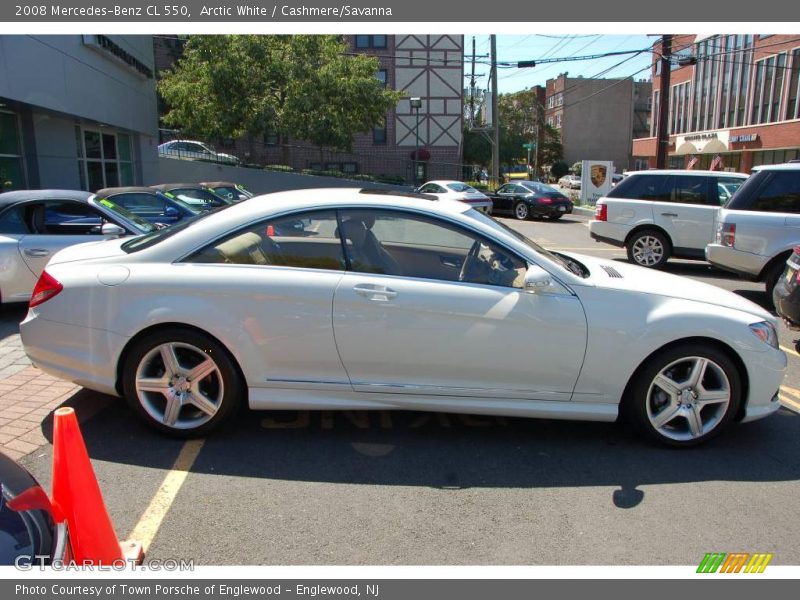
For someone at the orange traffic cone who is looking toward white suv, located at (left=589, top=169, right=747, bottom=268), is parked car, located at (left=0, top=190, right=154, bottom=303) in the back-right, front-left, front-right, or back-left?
front-left

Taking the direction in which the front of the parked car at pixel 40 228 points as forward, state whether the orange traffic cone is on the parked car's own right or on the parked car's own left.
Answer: on the parked car's own right

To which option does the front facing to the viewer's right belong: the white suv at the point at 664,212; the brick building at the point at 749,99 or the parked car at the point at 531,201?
the white suv

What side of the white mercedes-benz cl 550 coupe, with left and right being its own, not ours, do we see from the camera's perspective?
right

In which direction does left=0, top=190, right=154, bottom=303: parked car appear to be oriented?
to the viewer's right

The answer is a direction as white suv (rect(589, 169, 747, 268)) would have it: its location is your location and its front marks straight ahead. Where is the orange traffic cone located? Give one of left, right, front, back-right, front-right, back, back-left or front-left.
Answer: right

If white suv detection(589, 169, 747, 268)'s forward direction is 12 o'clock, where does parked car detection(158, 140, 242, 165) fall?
The parked car is roughly at 7 o'clock from the white suv.

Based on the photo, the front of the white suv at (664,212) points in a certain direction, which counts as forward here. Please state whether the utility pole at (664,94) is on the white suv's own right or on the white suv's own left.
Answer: on the white suv's own left

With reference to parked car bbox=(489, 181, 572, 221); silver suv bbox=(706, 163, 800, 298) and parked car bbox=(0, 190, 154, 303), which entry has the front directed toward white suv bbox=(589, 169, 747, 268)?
parked car bbox=(0, 190, 154, 303)

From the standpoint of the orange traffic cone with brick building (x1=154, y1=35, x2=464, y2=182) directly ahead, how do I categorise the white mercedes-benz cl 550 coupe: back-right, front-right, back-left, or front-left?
front-right

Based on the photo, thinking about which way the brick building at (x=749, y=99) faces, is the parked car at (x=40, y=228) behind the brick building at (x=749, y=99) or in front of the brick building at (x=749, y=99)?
in front

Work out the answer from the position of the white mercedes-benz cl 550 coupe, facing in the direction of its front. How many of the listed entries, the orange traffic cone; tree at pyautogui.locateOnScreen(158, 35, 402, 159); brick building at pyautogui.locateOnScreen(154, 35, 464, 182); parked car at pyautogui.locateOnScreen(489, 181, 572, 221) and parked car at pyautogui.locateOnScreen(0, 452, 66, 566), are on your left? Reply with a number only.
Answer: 3

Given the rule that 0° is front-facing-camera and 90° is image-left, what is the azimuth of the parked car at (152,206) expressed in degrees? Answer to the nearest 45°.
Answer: approximately 270°

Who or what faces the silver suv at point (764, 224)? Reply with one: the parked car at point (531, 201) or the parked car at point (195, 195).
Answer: the parked car at point (195, 195)

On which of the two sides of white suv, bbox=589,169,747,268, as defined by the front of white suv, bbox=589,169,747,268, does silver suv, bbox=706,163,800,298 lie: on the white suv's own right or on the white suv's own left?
on the white suv's own right

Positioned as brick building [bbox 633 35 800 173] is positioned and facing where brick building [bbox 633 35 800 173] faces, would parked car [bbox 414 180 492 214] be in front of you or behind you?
in front
